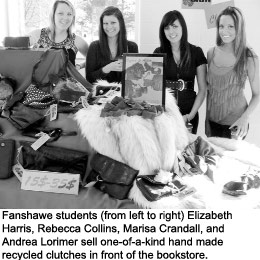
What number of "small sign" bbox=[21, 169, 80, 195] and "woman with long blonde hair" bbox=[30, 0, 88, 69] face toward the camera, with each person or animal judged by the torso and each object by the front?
2

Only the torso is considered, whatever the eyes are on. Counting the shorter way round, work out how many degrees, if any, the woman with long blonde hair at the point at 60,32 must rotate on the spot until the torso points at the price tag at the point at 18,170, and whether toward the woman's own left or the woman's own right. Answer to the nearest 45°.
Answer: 0° — they already face it

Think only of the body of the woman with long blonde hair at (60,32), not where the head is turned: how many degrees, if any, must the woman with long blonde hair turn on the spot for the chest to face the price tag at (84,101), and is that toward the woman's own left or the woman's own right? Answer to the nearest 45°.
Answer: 0° — they already face it

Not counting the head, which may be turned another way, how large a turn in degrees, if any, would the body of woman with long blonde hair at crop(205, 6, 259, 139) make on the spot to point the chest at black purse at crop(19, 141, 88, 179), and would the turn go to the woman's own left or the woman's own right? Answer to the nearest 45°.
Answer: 0° — they already face it

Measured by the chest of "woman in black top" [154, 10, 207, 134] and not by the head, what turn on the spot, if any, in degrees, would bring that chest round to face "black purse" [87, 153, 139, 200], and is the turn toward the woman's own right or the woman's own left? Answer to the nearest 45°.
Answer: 0° — they already face it

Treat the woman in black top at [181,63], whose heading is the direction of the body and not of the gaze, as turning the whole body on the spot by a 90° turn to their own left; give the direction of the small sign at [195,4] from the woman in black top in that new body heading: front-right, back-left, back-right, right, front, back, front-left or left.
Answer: left
